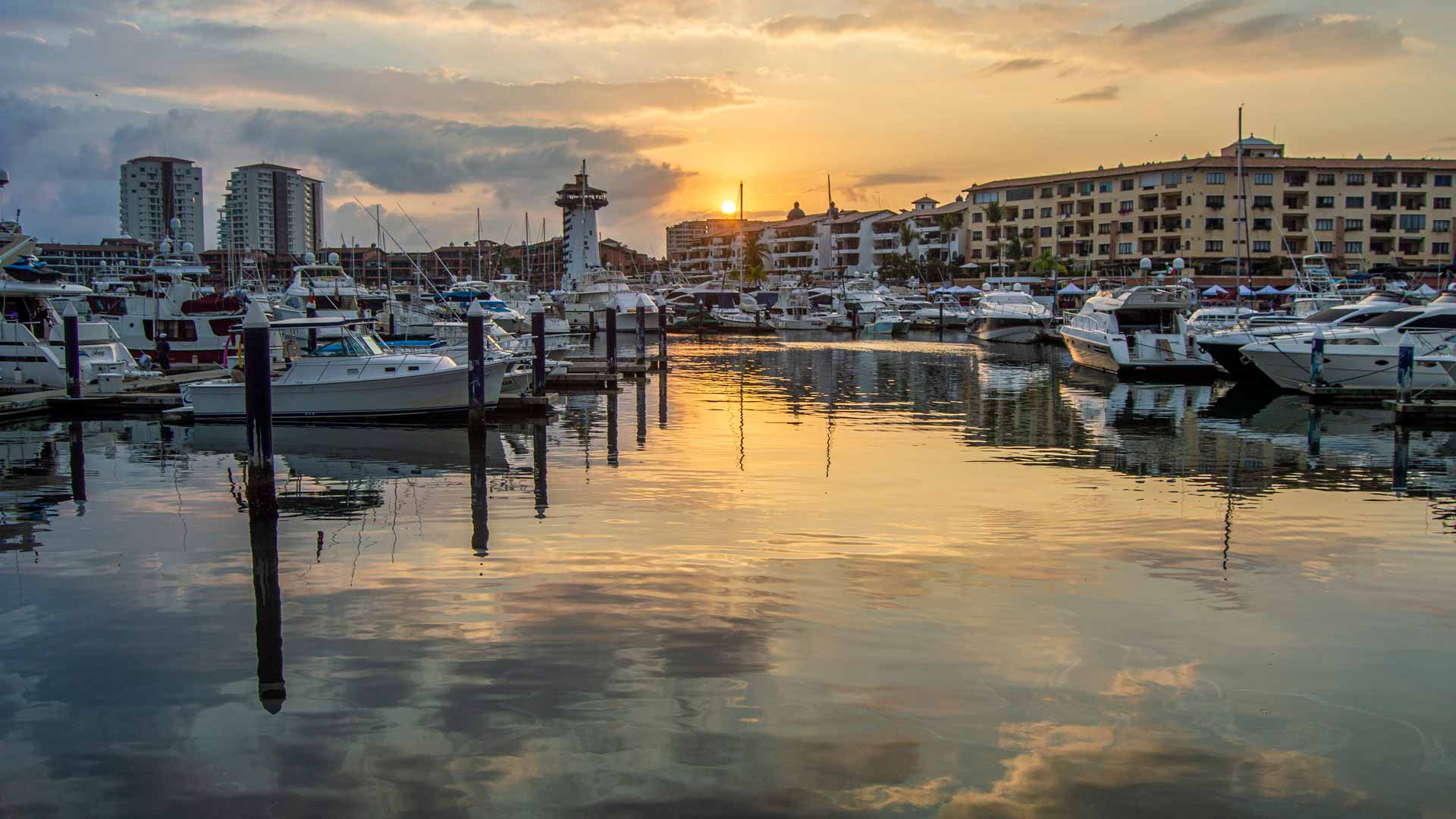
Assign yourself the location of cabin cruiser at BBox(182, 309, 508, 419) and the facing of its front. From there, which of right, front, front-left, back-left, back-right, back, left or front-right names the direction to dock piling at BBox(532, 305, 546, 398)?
front-left

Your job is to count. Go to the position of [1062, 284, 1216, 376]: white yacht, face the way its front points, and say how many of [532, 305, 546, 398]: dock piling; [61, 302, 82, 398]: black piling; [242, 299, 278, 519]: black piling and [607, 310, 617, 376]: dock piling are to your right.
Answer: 0

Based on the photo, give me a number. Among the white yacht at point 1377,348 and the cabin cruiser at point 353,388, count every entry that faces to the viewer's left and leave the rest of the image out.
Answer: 1

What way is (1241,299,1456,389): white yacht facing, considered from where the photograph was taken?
facing to the left of the viewer

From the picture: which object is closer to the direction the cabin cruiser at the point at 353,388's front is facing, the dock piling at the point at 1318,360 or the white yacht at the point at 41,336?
the dock piling

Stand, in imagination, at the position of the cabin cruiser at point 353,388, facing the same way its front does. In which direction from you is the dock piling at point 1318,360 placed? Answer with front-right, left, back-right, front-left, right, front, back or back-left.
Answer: front

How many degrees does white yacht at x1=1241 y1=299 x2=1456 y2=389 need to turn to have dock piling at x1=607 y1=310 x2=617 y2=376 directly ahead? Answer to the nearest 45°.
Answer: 0° — it already faces it

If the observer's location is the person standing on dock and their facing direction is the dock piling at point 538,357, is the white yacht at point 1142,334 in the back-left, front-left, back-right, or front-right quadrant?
front-left

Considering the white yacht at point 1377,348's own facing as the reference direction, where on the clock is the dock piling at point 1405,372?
The dock piling is roughly at 9 o'clock from the white yacht.

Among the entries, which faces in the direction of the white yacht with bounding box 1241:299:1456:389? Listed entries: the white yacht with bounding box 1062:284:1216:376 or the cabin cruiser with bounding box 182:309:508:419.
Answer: the cabin cruiser

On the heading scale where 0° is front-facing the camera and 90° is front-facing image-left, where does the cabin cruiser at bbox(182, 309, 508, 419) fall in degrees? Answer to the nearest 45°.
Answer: approximately 270°

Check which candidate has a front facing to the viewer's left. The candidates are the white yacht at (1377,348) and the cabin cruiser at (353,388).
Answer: the white yacht

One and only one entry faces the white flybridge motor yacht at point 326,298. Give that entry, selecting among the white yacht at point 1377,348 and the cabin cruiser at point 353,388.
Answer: the white yacht

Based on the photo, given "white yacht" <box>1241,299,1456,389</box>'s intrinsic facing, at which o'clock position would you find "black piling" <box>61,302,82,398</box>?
The black piling is roughly at 11 o'clock from the white yacht.

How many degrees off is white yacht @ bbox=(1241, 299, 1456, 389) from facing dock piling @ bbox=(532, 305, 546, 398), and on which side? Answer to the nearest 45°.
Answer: approximately 45° to its left

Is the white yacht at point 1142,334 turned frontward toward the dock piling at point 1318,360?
no
